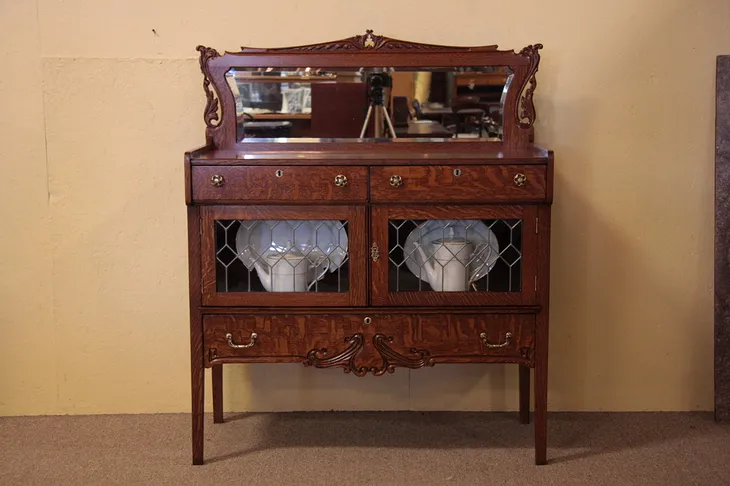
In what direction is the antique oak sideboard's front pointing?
toward the camera
